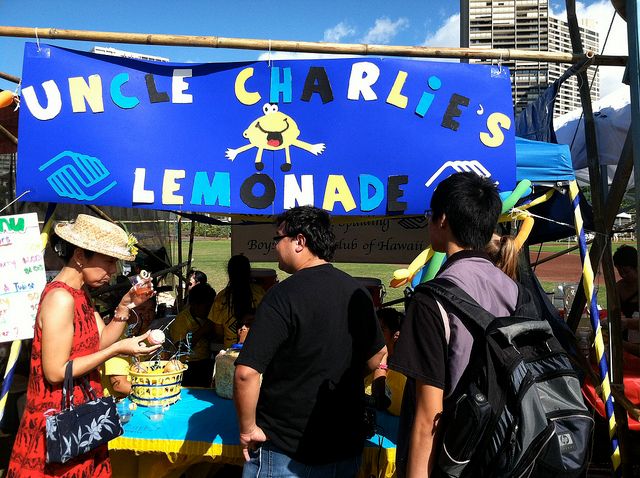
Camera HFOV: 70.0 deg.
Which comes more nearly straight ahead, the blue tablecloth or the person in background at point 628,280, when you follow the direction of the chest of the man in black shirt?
the blue tablecloth

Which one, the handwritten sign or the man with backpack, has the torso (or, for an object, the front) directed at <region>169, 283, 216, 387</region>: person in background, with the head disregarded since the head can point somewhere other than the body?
the man with backpack

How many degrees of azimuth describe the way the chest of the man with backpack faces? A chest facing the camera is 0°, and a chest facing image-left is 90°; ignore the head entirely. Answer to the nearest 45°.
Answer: approximately 135°

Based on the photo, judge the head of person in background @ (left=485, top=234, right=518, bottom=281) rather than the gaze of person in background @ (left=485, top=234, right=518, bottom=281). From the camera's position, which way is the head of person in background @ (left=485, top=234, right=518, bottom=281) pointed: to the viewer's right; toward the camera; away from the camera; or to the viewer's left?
away from the camera

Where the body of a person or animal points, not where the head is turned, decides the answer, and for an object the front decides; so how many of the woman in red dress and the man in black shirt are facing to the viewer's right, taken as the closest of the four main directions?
1

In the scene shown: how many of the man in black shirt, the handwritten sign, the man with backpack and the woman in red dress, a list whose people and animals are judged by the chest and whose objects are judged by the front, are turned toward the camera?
1

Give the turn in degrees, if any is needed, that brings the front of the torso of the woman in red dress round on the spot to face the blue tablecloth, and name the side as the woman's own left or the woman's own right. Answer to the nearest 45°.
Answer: approximately 45° to the woman's own left

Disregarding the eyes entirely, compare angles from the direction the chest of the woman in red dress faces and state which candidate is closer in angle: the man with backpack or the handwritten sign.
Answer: the man with backpack

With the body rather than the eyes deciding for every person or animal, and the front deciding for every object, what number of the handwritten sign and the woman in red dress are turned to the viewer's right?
1

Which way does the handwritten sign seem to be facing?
toward the camera

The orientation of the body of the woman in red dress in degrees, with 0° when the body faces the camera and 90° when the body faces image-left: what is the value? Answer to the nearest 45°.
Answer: approximately 270°

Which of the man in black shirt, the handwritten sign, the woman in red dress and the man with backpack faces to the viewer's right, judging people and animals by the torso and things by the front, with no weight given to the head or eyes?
the woman in red dress
